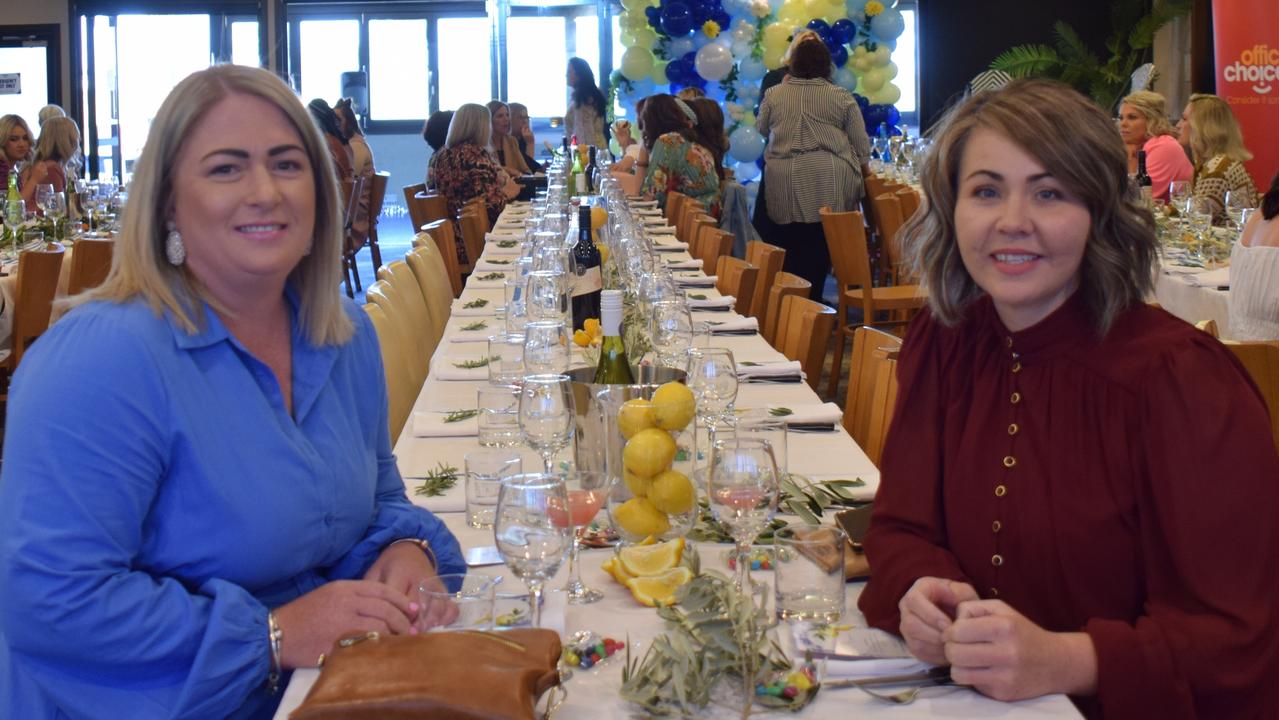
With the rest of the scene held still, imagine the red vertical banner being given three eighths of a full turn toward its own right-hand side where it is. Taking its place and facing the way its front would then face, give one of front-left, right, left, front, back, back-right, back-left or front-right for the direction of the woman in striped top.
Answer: left

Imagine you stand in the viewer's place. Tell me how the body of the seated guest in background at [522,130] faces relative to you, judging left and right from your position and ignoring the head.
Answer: facing to the right of the viewer

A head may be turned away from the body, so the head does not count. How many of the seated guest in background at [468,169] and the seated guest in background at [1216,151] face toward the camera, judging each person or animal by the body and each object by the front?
0

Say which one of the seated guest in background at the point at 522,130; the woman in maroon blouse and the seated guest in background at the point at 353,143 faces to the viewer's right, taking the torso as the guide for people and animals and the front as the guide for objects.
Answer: the seated guest in background at the point at 522,130

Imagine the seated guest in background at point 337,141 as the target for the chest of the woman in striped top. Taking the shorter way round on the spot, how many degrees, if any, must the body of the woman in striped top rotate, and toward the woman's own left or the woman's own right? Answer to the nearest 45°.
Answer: approximately 45° to the woman's own left

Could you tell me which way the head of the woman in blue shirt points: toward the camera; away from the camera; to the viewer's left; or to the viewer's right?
toward the camera

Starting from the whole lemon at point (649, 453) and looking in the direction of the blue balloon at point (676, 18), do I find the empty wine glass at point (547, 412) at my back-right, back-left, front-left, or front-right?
front-left

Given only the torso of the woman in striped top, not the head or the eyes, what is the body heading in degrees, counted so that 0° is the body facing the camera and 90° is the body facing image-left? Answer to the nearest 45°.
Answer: approximately 180°

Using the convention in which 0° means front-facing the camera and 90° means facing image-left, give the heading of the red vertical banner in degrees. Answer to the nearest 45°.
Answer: approximately 0°

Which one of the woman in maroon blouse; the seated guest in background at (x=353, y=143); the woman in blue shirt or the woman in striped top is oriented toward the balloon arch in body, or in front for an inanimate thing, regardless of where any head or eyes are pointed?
the woman in striped top

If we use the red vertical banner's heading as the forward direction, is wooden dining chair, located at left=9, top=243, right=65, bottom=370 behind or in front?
in front

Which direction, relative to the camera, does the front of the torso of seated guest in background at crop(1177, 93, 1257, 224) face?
to the viewer's left

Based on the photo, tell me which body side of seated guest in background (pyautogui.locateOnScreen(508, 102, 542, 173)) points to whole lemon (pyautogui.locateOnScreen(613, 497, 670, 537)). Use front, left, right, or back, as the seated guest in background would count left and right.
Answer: right
